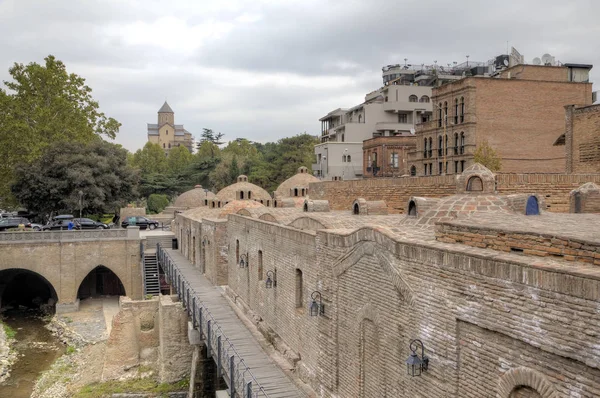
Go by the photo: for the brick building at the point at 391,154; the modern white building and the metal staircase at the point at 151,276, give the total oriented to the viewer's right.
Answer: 0

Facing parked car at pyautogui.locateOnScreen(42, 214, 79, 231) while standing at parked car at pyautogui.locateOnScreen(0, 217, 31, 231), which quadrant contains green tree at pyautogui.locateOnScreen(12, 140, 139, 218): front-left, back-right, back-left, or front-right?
front-left

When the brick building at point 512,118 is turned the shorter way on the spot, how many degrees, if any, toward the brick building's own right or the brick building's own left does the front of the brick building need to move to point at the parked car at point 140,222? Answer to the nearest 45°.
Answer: approximately 45° to the brick building's own right

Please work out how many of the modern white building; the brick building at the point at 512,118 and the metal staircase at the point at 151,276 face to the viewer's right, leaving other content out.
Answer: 0

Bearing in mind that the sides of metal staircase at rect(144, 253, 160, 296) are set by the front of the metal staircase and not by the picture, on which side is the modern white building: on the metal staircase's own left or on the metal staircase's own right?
on the metal staircase's own left

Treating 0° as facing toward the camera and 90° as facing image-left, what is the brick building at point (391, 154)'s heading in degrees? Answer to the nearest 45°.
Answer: approximately 45°

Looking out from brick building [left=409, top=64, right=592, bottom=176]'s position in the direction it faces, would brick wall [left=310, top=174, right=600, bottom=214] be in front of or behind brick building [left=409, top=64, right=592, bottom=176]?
in front

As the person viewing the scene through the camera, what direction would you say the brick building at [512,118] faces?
facing the viewer and to the left of the viewer

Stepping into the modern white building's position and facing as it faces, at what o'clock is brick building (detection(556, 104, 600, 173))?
The brick building is roughly at 10 o'clock from the modern white building.

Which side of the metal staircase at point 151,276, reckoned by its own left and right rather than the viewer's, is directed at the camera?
front

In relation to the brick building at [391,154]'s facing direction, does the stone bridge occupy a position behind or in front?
in front

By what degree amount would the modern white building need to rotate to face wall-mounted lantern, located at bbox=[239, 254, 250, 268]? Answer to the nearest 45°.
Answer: approximately 45° to its left

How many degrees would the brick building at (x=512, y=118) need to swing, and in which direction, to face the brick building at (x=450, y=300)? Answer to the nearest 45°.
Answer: approximately 45° to its left

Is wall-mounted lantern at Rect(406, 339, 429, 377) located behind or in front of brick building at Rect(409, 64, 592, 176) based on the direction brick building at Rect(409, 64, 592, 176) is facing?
in front

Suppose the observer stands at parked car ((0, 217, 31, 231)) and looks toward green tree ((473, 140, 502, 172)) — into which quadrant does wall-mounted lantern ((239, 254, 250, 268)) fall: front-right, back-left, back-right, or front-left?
front-right
